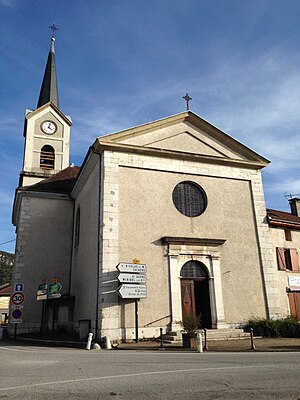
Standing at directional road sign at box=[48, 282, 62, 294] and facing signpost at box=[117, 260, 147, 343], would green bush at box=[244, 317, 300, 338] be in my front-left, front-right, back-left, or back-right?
front-left

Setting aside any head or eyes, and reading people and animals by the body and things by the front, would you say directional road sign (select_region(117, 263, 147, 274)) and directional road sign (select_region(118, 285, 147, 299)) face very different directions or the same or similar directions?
same or similar directions

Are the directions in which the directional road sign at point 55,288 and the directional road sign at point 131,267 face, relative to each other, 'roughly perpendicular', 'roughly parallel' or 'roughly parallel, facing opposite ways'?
roughly parallel

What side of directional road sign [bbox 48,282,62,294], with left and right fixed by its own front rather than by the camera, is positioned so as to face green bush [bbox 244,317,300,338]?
left

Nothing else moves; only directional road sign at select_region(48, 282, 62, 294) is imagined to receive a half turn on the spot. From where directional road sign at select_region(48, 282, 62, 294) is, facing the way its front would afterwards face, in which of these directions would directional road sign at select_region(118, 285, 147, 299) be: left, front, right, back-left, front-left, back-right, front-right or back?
back-right

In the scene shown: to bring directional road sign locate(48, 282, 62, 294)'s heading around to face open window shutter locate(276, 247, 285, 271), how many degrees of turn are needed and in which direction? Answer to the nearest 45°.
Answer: approximately 90° to its left

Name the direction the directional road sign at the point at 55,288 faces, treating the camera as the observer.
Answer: facing the viewer

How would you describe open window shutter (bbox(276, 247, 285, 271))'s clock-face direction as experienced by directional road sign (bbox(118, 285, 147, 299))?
The open window shutter is roughly at 8 o'clock from the directional road sign.

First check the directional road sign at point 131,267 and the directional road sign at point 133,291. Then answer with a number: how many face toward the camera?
2

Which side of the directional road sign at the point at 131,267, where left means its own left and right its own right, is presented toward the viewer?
front

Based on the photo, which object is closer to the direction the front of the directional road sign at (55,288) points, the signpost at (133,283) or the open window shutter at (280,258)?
the signpost
